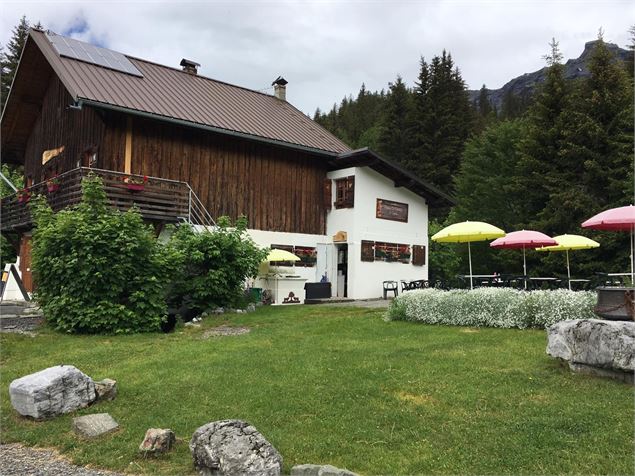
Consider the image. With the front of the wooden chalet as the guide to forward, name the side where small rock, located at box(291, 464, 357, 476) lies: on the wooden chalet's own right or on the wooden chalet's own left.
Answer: on the wooden chalet's own left

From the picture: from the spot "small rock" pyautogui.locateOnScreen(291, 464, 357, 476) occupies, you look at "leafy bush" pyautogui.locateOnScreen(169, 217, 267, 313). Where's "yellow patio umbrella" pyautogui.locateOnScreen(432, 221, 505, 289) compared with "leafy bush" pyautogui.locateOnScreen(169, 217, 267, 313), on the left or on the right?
right

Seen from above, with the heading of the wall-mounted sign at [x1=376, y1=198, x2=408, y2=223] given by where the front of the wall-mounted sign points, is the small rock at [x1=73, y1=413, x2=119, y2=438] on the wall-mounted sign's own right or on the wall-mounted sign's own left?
on the wall-mounted sign's own right

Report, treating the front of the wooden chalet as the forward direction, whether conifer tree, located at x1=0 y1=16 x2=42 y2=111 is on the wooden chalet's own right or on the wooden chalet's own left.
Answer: on the wooden chalet's own right

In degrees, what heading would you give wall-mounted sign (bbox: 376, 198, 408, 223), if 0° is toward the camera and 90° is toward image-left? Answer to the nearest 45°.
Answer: approximately 315°

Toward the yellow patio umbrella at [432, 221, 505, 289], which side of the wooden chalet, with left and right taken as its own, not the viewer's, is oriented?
left

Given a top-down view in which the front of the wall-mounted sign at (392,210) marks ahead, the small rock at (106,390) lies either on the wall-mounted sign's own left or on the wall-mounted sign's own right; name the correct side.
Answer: on the wall-mounted sign's own right
